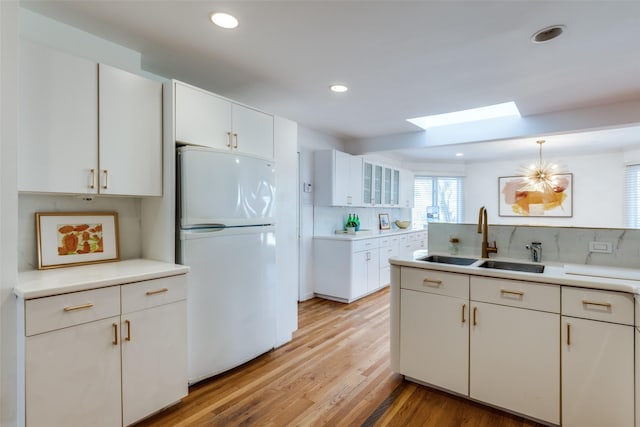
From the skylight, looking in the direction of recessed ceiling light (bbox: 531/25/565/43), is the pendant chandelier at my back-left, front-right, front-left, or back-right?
back-left

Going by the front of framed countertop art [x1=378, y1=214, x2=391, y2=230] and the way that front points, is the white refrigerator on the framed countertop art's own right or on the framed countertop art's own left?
on the framed countertop art's own right

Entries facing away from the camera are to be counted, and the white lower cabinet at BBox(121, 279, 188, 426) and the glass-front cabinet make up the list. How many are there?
0

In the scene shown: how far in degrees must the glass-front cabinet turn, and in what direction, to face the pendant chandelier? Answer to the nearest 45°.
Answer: approximately 90° to its left

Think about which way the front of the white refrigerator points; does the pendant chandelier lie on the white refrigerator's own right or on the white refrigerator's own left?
on the white refrigerator's own left

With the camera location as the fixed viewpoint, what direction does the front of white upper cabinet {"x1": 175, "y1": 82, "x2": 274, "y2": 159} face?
facing the viewer and to the right of the viewer

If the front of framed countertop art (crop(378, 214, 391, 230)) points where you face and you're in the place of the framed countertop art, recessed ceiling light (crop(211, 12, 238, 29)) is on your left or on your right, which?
on your right

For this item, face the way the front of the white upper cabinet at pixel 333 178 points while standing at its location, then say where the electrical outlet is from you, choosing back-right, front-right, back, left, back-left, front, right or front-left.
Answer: front
